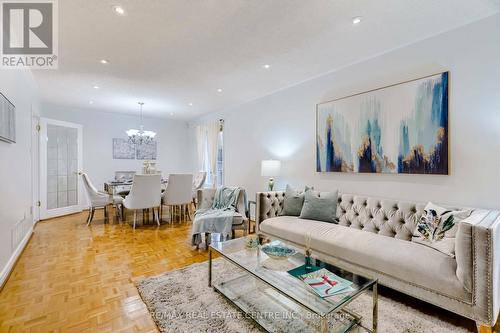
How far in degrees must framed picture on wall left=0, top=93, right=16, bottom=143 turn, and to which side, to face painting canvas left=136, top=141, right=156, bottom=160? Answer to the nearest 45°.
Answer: approximately 45° to its left

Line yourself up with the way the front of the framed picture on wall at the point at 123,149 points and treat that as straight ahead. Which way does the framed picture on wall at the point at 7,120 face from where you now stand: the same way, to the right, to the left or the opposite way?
to the left

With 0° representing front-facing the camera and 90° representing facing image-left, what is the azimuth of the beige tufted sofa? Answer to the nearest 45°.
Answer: approximately 45°

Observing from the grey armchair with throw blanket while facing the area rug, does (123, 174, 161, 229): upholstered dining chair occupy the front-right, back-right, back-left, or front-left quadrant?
back-right

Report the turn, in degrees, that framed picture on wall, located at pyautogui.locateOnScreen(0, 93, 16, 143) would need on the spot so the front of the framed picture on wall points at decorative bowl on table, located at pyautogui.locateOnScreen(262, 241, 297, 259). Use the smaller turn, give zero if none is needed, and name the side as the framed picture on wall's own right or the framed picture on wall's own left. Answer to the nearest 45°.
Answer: approximately 45° to the framed picture on wall's own right

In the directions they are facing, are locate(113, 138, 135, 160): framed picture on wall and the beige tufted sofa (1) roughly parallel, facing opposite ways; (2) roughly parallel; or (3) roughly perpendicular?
roughly perpendicular

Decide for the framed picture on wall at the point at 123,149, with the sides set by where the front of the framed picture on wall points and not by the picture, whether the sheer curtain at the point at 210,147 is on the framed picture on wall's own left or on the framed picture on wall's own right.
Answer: on the framed picture on wall's own left

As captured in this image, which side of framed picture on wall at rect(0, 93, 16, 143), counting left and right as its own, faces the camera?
right

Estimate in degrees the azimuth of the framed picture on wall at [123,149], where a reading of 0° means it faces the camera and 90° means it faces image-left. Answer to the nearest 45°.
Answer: approximately 0°

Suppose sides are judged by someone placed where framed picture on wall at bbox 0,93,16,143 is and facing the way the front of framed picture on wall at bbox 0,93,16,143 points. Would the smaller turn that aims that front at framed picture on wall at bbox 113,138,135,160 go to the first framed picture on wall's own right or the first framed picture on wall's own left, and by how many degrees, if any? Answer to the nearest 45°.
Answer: approximately 45° to the first framed picture on wall's own left
